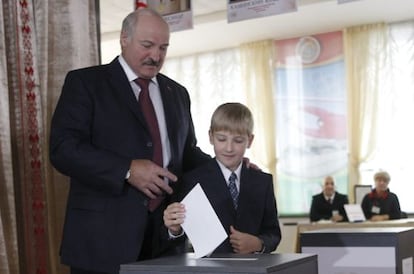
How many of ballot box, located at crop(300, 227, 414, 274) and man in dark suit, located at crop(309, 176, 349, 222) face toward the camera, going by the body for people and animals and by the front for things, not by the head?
2

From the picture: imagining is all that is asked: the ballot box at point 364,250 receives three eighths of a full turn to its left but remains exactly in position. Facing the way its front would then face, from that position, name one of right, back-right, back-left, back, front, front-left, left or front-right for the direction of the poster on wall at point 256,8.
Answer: front-left

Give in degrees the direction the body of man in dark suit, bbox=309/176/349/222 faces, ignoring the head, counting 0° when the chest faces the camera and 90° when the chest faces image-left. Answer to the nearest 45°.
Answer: approximately 0°

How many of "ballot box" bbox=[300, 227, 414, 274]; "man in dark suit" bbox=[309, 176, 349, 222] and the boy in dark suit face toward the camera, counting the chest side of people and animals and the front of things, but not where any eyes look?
3

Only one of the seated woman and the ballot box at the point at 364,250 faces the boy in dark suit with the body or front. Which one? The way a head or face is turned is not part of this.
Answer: the seated woman

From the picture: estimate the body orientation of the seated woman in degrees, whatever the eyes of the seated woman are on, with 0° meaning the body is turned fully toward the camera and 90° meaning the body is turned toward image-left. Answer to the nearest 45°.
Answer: approximately 0°

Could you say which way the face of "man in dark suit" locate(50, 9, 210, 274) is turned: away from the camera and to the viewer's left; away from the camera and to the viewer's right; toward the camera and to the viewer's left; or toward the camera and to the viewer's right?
toward the camera and to the viewer's right

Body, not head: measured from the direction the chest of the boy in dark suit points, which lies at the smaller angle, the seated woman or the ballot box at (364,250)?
the ballot box

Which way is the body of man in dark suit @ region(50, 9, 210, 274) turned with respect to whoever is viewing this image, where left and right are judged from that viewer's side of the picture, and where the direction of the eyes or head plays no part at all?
facing the viewer and to the right of the viewer

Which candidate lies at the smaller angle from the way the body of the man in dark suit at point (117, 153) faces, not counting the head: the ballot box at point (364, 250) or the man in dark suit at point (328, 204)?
the ballot box
